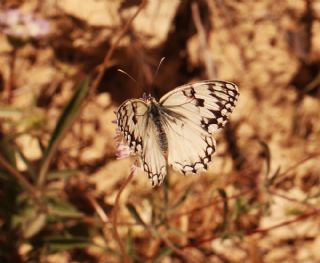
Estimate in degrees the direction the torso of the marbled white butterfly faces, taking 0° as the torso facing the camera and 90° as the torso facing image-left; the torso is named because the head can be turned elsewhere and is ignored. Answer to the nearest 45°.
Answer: approximately 180°

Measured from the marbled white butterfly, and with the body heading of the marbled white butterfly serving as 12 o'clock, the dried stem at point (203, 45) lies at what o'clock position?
The dried stem is roughly at 12 o'clock from the marbled white butterfly.

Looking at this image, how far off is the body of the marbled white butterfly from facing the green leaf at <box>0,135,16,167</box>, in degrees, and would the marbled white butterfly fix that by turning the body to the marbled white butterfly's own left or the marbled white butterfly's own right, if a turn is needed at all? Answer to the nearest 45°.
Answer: approximately 45° to the marbled white butterfly's own left
